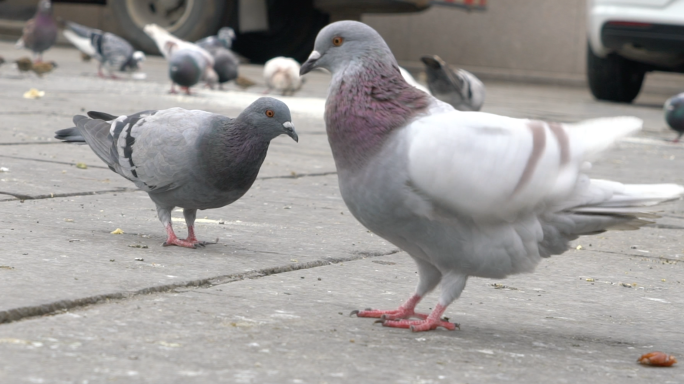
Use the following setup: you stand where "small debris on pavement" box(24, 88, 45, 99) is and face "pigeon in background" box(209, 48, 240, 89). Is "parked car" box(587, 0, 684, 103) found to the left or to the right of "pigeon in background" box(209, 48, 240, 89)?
right

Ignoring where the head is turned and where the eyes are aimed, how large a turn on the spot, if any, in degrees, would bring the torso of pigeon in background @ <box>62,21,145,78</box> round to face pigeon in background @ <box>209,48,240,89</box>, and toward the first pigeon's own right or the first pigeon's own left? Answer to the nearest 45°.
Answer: approximately 45° to the first pigeon's own right

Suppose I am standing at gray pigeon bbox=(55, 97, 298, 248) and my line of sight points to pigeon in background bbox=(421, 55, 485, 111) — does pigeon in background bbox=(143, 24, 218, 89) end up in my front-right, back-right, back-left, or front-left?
front-left

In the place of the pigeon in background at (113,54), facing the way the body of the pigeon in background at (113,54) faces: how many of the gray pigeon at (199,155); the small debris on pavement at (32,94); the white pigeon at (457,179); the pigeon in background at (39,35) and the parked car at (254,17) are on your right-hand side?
3

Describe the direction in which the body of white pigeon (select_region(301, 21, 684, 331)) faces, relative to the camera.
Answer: to the viewer's left

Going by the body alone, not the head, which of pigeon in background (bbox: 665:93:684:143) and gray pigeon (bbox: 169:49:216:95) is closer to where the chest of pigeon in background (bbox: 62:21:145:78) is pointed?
the pigeon in background

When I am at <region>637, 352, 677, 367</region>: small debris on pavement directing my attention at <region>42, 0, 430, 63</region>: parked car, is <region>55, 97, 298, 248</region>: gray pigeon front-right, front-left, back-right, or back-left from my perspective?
front-left

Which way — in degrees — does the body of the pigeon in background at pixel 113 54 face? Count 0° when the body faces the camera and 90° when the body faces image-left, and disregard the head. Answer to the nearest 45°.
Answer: approximately 270°

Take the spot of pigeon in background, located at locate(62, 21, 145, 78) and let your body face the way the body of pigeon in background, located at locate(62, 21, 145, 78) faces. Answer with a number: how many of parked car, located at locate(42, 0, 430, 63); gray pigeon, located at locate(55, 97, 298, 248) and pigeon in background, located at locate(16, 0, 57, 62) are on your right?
1

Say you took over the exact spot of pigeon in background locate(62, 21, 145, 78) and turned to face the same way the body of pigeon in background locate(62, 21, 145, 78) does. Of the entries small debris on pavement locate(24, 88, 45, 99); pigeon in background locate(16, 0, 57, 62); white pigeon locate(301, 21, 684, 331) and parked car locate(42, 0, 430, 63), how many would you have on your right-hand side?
2

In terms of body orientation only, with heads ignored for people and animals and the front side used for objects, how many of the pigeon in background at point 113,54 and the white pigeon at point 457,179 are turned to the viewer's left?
1
